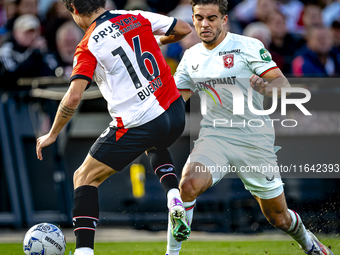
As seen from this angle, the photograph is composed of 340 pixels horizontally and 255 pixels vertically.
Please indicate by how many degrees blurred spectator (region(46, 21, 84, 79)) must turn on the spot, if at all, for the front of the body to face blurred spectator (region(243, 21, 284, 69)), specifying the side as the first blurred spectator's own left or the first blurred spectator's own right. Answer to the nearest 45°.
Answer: approximately 90° to the first blurred spectator's own left

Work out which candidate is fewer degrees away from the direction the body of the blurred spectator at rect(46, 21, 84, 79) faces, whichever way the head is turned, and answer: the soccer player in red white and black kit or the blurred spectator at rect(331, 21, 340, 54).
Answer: the soccer player in red white and black kit

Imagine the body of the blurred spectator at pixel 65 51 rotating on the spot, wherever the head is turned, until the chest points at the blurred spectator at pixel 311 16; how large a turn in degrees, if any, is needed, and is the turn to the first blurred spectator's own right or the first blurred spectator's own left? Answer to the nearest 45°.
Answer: approximately 90° to the first blurred spectator's own left

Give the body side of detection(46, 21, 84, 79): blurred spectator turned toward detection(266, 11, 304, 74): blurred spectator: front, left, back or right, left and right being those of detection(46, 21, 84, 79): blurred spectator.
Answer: left

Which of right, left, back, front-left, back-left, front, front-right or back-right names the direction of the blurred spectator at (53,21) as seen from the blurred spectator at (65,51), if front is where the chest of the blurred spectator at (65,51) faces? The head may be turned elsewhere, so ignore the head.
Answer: back

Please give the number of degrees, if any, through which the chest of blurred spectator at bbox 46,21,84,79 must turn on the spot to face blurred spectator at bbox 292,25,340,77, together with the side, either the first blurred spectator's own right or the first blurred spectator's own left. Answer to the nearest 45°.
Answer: approximately 90° to the first blurred spectator's own left

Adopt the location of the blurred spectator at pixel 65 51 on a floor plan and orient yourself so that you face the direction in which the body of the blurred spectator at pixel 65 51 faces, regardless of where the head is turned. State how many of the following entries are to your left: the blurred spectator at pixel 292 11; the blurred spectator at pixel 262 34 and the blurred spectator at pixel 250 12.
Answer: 3

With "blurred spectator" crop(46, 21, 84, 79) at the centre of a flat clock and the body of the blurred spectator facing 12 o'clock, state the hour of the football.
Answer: The football is roughly at 12 o'clock from the blurred spectator.

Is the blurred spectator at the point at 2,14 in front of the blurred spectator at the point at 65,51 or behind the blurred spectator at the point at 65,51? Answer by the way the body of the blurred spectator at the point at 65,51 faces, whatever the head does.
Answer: behind

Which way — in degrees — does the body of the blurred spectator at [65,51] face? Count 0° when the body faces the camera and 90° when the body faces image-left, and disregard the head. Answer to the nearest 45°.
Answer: approximately 0°

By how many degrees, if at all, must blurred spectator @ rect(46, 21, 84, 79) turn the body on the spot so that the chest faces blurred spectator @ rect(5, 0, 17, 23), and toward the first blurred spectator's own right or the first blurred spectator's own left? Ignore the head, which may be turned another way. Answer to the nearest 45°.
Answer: approximately 135° to the first blurred spectator's own right
